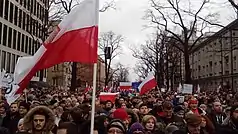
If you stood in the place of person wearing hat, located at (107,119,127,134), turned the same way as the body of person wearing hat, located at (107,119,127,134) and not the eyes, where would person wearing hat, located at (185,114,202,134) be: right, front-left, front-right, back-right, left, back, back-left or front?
left

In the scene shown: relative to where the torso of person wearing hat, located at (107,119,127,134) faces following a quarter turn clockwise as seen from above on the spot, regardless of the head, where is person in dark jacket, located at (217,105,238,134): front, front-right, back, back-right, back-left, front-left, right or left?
back-right

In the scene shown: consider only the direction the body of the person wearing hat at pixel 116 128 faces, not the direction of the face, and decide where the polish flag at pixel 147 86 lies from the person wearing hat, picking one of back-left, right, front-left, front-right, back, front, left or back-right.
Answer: back

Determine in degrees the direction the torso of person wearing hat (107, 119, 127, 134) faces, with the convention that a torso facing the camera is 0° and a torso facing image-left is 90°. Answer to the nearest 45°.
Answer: approximately 0°

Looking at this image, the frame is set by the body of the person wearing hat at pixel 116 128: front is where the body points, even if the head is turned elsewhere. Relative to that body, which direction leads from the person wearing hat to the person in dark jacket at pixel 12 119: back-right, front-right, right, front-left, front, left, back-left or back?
back-right
